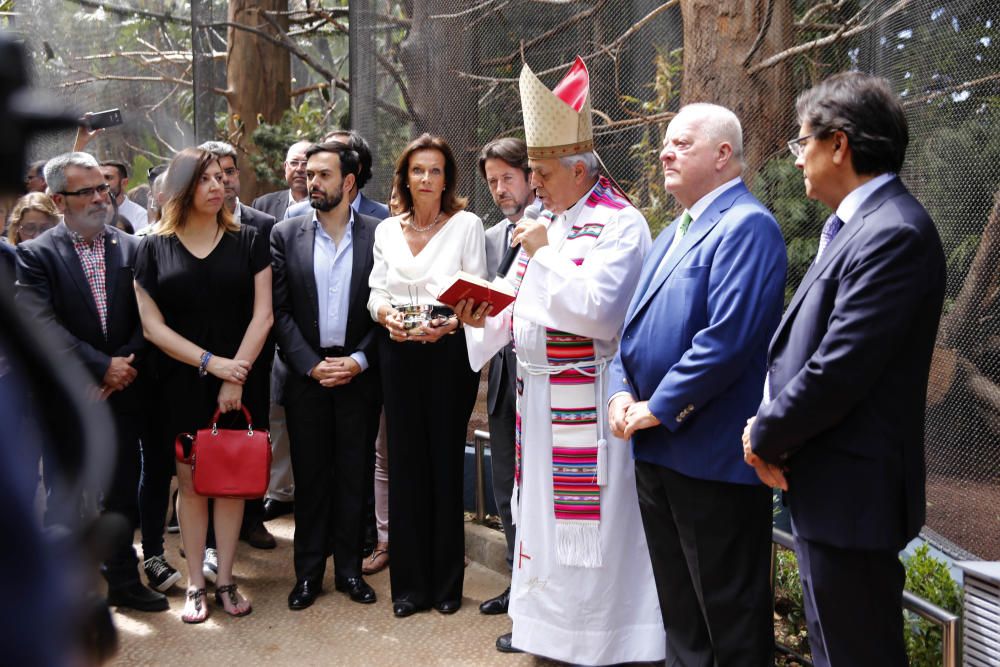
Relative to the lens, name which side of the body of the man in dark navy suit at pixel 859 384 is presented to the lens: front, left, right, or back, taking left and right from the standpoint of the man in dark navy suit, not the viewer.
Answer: left

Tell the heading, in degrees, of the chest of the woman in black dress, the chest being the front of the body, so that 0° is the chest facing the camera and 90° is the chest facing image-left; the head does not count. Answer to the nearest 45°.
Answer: approximately 0°

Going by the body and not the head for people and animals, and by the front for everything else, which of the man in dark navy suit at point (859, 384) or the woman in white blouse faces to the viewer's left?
the man in dark navy suit

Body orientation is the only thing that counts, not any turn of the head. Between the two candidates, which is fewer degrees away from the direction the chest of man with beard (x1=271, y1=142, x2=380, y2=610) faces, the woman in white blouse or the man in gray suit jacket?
the woman in white blouse
